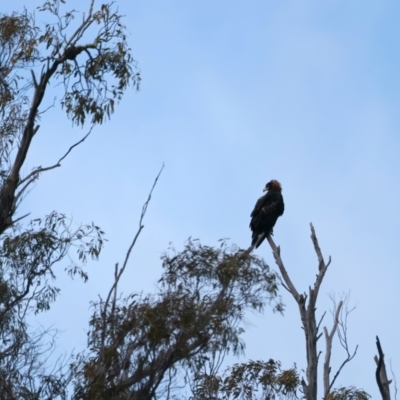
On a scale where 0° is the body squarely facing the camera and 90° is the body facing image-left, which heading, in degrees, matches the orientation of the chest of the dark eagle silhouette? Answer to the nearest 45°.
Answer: approximately 225°
